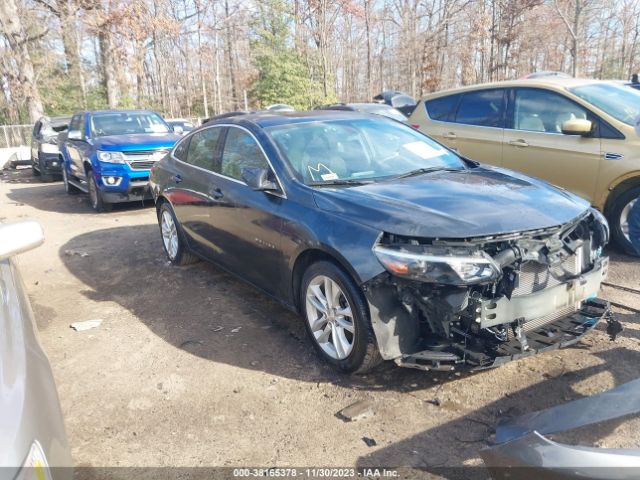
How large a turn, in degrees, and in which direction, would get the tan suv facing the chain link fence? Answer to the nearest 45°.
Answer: approximately 180°

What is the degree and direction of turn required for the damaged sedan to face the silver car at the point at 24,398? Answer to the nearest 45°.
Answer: approximately 90° to its right

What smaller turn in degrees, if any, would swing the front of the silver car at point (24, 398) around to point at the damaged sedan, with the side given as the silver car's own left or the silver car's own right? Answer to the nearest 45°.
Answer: approximately 90° to the silver car's own left

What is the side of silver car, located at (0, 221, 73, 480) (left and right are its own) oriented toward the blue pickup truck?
back

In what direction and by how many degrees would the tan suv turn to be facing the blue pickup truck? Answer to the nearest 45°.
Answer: approximately 135° to its right

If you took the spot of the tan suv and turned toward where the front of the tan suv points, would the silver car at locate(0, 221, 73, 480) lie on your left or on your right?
on your right

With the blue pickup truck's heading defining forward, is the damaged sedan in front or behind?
in front

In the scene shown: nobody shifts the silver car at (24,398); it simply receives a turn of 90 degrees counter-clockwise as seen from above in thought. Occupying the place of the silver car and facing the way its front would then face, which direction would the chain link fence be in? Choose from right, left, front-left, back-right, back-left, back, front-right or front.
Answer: left
